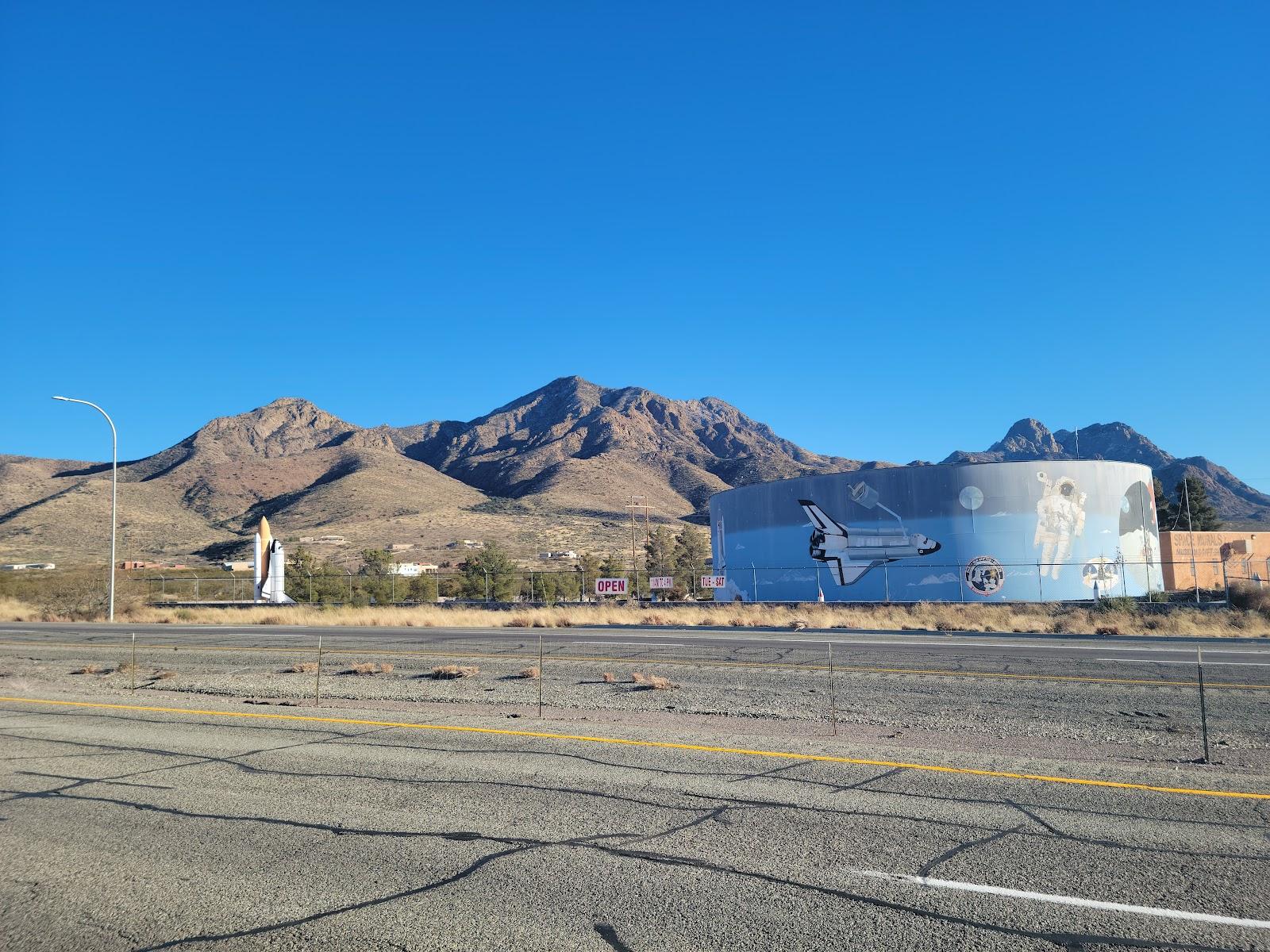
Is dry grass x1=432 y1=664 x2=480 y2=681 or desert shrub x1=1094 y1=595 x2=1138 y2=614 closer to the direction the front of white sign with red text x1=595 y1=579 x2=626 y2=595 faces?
the dry grass

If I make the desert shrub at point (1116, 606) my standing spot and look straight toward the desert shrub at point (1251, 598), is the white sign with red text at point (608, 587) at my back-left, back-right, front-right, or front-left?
back-left

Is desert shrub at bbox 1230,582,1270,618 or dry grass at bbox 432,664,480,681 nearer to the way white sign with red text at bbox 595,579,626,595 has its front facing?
the dry grass

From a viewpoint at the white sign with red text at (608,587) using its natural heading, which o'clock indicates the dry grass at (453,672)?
The dry grass is roughly at 12 o'clock from the white sign with red text.

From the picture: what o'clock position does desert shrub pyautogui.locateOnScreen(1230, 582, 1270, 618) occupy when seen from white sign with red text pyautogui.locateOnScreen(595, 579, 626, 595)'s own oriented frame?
The desert shrub is roughly at 10 o'clock from the white sign with red text.

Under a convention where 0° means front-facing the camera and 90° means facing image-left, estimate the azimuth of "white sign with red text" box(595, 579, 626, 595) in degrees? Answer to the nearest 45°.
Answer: approximately 0°

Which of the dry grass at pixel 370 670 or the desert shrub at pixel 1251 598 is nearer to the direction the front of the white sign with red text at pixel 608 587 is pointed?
the dry grass

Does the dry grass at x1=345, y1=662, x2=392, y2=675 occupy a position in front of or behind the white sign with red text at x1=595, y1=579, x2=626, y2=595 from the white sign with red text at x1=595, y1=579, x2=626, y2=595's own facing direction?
in front

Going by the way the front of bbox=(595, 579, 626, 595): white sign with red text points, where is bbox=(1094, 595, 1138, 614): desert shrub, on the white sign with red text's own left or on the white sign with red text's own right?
on the white sign with red text's own left
